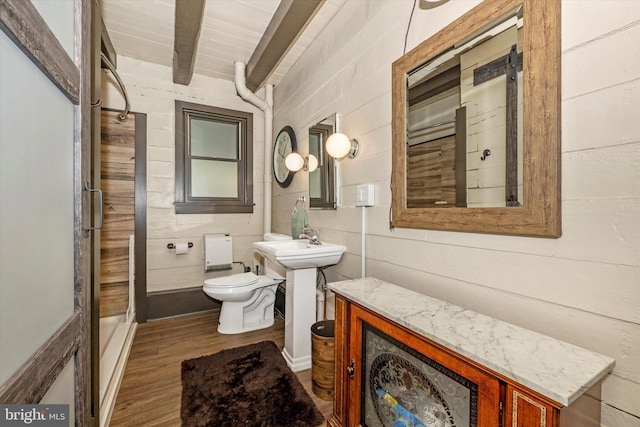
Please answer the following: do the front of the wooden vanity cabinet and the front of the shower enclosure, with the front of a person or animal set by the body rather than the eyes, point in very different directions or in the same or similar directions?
very different directions

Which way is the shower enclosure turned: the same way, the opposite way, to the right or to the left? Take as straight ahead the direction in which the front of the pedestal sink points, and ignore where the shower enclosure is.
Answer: the opposite way

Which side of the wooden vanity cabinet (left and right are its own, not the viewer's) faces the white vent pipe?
right

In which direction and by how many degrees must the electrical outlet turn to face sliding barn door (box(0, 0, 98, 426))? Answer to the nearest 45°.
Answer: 0° — it already faces it

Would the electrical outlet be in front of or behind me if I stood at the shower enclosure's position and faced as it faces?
in front

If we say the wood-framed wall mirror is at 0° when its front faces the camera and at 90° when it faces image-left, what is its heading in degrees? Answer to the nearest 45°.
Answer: approximately 45°

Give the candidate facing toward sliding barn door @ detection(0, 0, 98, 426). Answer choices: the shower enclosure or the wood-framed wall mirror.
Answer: the wood-framed wall mirror
